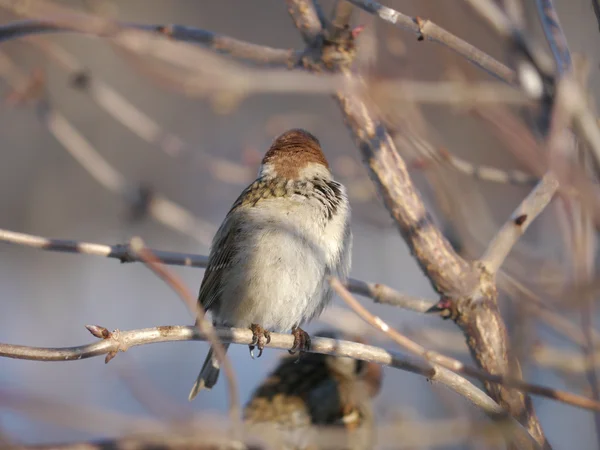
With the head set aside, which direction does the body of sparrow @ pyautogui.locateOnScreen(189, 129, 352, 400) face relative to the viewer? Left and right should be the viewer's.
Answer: facing the viewer and to the right of the viewer
